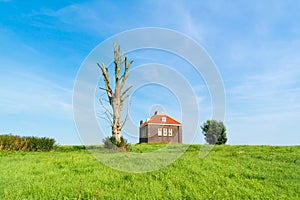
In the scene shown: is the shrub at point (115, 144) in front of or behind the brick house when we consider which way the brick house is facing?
in front

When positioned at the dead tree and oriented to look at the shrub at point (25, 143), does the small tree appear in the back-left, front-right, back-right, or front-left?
back-right

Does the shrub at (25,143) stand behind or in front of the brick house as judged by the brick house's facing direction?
in front

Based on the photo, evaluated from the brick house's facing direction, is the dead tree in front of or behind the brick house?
in front

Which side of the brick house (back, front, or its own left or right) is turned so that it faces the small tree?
left

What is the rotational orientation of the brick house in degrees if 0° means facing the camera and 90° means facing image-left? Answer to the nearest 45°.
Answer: approximately 0°
